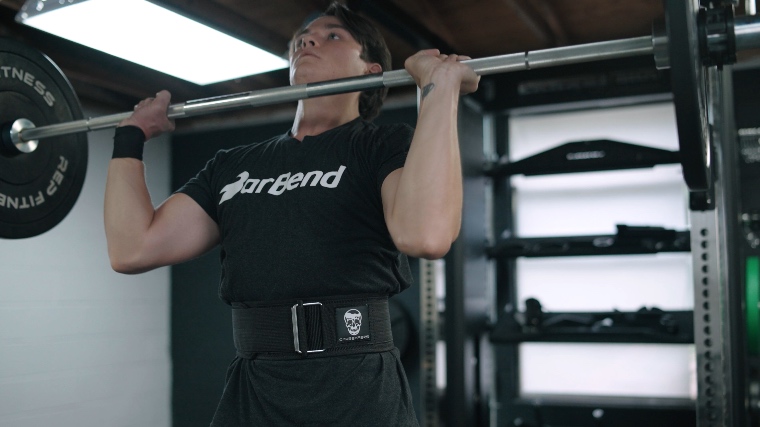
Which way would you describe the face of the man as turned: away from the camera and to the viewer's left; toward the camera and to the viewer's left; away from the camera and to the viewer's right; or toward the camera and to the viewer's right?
toward the camera and to the viewer's left

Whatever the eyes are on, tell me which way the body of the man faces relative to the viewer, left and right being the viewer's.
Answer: facing the viewer and to the left of the viewer

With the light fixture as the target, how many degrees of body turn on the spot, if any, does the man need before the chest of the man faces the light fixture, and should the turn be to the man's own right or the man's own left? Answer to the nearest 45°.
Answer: approximately 90° to the man's own right
